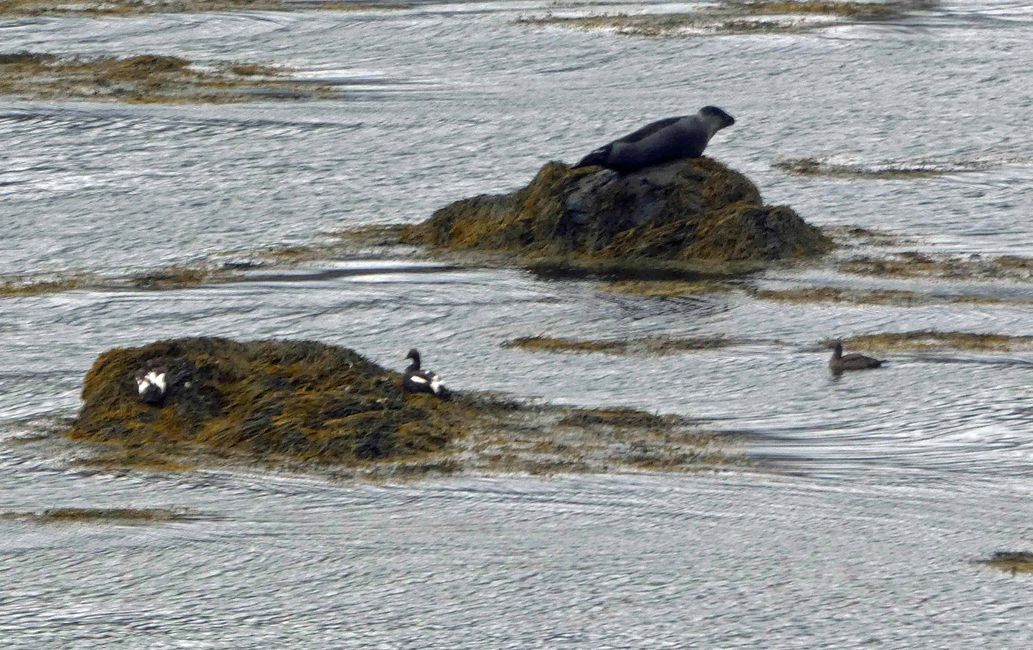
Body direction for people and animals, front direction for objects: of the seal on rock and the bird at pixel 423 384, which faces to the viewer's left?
the bird

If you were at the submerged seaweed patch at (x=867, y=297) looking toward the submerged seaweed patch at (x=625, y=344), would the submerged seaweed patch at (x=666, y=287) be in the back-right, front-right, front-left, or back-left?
front-right

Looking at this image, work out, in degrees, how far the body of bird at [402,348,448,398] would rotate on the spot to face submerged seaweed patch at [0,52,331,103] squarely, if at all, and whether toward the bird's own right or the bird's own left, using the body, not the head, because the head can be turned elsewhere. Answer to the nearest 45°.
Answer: approximately 90° to the bird's own right

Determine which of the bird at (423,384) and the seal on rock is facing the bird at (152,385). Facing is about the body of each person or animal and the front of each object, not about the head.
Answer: the bird at (423,384)

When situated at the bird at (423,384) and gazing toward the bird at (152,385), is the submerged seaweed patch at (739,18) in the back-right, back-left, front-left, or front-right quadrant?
back-right

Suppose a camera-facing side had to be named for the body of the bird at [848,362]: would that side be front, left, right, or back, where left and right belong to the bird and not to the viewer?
left

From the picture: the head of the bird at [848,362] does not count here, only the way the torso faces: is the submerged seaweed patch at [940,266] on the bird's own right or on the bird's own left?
on the bird's own right

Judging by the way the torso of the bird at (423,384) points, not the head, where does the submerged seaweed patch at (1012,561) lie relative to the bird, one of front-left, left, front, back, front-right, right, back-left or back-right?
back-left

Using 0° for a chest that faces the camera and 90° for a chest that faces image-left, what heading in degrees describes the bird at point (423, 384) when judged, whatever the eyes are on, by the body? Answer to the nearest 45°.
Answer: approximately 90°

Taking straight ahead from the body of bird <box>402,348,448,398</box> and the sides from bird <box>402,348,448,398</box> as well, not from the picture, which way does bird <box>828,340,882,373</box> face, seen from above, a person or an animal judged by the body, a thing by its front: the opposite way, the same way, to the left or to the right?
the same way

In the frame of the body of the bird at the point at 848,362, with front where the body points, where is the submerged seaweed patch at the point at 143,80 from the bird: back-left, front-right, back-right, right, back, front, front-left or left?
front-right

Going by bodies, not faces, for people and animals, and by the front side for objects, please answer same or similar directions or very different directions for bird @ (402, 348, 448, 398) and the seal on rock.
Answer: very different directions

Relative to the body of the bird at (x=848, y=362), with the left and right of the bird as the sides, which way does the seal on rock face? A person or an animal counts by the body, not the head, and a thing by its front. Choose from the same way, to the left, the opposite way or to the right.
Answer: the opposite way
